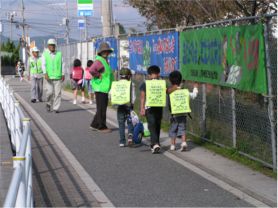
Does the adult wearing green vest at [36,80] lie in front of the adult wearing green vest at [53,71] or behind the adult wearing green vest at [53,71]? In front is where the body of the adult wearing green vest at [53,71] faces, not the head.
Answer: behind

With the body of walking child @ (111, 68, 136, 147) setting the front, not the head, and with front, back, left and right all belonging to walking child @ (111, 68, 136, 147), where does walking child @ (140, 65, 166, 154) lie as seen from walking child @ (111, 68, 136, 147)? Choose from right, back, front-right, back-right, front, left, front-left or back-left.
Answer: back-right

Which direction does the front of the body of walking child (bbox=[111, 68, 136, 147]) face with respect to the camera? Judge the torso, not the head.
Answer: away from the camera

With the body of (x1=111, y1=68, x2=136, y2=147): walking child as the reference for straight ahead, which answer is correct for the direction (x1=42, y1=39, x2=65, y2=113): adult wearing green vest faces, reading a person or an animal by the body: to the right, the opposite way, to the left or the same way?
the opposite way

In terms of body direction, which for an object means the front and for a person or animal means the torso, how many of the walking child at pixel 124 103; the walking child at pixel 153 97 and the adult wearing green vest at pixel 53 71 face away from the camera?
2

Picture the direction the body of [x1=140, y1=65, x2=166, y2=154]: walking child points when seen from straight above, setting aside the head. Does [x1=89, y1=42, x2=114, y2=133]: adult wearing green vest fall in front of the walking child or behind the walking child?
in front

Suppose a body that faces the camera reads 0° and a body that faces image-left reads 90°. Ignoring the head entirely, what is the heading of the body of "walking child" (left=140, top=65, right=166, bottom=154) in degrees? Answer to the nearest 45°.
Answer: approximately 180°
